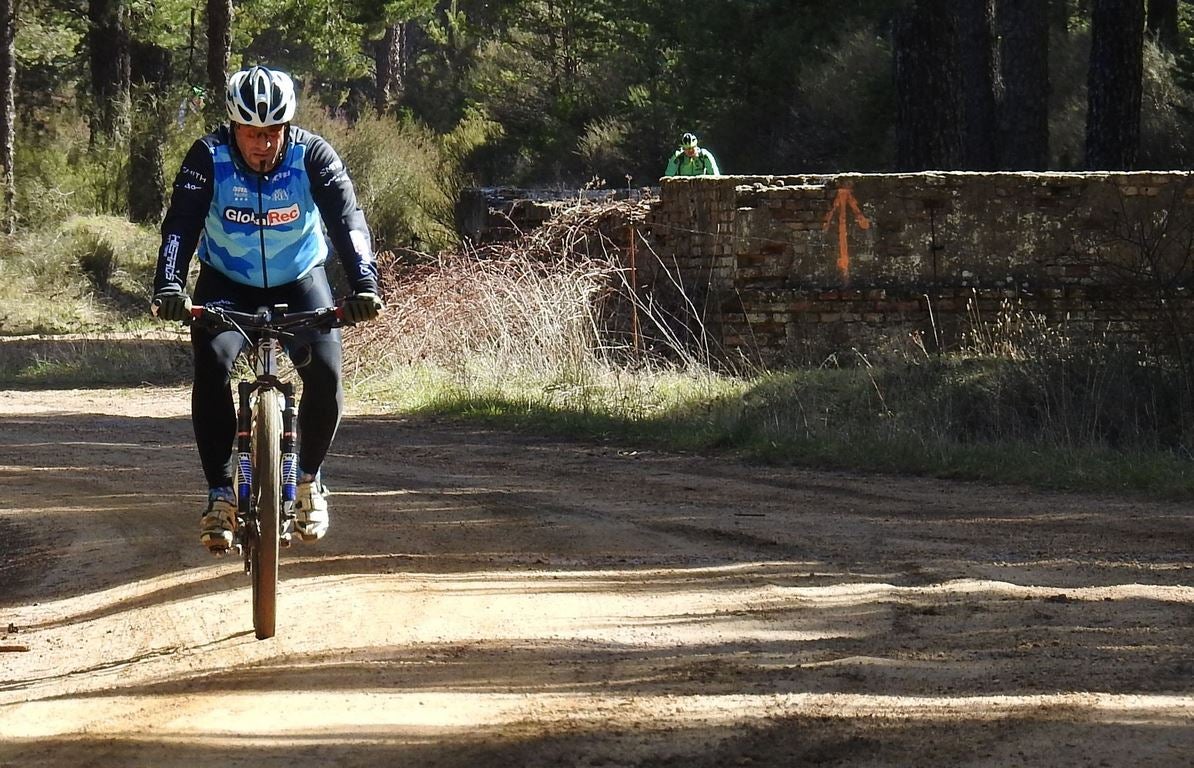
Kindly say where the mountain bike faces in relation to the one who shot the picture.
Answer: facing the viewer

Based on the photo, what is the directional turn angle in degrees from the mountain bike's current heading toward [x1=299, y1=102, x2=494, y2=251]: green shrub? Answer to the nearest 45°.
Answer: approximately 180°

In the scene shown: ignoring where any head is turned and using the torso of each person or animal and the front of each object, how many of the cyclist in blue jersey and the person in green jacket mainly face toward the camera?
2

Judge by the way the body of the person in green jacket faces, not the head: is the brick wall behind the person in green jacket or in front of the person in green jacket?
in front

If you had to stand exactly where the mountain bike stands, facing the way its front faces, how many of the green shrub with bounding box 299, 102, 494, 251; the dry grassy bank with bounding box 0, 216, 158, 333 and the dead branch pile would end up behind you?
3

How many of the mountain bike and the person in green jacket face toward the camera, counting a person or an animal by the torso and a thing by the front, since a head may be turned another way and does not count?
2

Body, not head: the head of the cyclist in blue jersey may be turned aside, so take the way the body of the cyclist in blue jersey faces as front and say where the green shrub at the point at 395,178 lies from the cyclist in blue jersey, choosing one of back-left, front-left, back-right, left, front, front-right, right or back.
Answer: back

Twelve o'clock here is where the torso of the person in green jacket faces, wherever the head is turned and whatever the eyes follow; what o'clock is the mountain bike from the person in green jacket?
The mountain bike is roughly at 12 o'clock from the person in green jacket.

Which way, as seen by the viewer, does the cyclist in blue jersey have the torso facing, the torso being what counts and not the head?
toward the camera
